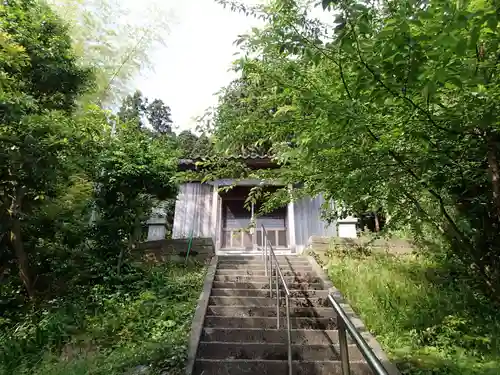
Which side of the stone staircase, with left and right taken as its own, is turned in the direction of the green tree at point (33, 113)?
right

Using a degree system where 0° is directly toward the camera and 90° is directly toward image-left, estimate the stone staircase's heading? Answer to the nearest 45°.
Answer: approximately 0°

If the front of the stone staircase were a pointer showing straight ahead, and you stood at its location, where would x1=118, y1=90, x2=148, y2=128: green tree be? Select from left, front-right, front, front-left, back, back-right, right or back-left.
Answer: back-right
